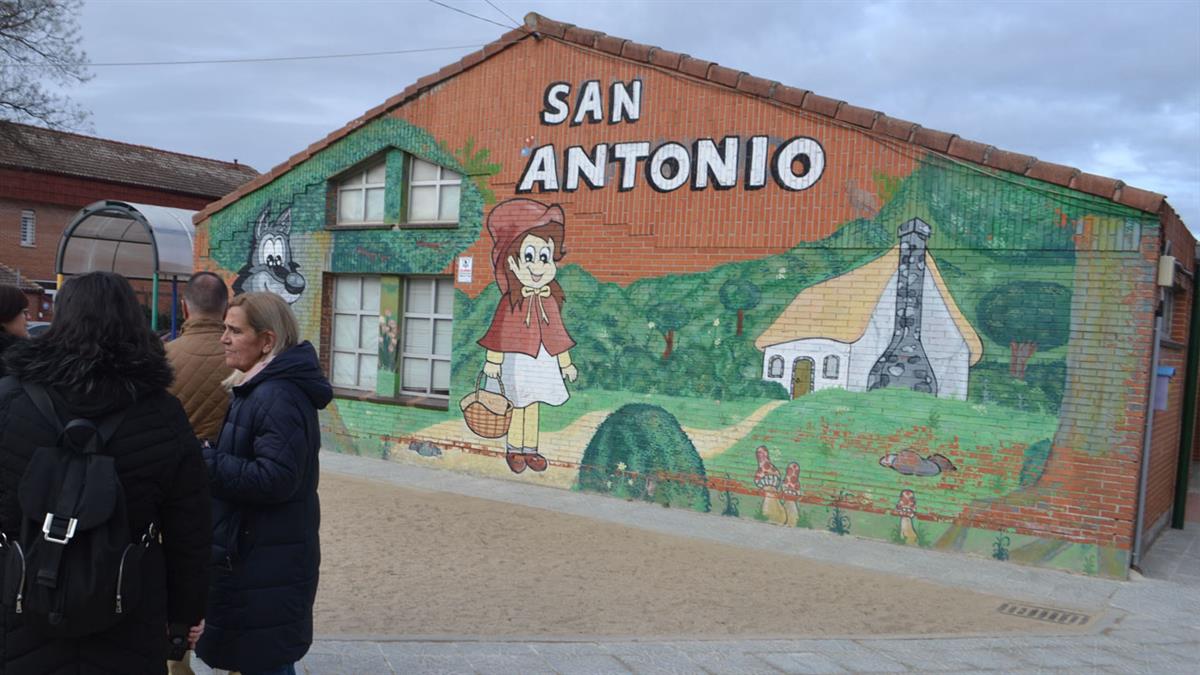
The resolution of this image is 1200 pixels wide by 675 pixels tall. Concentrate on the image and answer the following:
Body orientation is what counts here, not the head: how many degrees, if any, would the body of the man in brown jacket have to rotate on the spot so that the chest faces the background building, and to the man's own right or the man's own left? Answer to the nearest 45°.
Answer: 0° — they already face it

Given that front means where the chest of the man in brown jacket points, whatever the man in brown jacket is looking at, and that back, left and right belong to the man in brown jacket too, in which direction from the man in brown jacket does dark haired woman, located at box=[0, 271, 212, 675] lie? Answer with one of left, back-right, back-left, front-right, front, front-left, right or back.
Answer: back

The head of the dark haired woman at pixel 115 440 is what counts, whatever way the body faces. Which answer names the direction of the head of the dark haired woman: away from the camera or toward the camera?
away from the camera

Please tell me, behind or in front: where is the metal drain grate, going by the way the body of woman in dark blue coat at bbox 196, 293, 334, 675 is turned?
behind

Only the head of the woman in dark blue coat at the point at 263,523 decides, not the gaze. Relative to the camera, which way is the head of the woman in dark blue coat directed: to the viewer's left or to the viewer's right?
to the viewer's left

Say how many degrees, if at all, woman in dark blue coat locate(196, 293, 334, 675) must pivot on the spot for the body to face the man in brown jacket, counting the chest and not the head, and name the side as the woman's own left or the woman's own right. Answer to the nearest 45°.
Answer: approximately 90° to the woman's own right

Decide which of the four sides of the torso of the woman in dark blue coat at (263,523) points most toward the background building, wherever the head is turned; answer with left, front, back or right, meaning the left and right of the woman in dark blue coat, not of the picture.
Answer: right

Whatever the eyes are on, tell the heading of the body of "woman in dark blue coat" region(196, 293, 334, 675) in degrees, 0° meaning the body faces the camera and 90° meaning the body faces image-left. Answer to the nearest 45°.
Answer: approximately 90°

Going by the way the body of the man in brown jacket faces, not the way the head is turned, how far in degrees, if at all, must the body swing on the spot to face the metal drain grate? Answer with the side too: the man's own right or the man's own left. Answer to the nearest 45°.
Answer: approximately 90° to the man's own right

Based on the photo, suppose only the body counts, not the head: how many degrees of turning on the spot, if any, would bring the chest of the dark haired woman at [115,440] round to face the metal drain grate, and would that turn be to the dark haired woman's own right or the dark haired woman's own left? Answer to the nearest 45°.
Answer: approximately 90° to the dark haired woman's own right

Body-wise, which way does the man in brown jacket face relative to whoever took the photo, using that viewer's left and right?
facing away from the viewer

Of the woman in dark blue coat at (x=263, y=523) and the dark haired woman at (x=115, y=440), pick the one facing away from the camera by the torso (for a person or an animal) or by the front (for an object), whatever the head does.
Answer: the dark haired woman

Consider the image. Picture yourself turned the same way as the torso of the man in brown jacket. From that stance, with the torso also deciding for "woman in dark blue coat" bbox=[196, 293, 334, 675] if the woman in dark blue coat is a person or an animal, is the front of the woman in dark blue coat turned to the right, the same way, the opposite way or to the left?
to the left

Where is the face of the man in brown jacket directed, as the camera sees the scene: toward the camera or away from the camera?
away from the camera

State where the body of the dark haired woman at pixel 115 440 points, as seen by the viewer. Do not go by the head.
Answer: away from the camera
